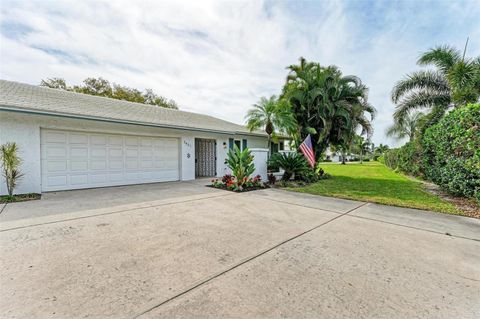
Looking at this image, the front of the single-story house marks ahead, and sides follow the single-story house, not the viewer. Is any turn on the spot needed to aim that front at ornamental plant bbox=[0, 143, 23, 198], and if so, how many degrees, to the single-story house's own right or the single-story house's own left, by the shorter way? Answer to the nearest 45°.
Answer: approximately 90° to the single-story house's own right

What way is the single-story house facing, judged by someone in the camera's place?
facing the viewer and to the right of the viewer

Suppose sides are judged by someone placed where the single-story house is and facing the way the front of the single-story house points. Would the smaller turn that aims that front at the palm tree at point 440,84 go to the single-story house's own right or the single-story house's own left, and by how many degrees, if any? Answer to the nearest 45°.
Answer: approximately 45° to the single-story house's own left

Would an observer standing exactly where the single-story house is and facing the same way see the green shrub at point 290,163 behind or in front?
in front

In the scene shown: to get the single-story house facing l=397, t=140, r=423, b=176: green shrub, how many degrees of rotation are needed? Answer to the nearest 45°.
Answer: approximately 45° to its left

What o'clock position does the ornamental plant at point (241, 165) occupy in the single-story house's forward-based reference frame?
The ornamental plant is roughly at 11 o'clock from the single-story house.

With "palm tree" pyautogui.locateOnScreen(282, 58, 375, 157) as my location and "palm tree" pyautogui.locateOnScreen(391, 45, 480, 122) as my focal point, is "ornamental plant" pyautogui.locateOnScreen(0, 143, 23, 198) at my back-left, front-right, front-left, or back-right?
back-right

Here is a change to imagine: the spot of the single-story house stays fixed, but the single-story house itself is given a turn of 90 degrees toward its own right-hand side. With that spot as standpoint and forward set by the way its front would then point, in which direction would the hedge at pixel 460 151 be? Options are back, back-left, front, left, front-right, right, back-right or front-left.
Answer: left

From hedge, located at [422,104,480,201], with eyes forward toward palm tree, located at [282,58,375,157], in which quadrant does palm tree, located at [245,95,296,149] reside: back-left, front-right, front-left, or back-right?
front-left

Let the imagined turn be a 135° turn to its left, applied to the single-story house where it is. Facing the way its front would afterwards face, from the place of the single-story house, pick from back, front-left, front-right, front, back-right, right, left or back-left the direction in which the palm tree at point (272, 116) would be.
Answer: right
